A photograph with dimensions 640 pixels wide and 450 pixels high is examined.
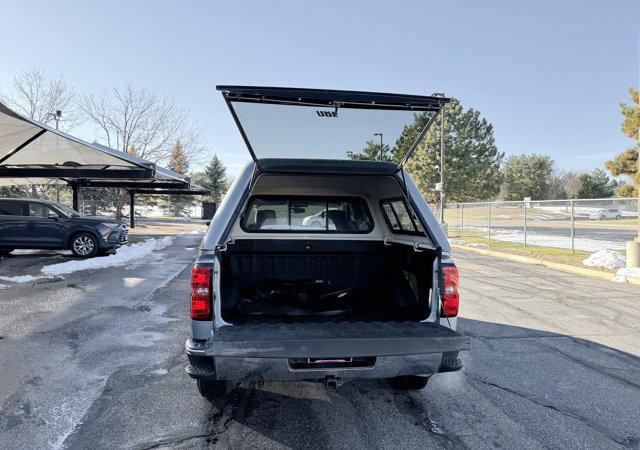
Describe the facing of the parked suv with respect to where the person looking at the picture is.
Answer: facing to the right of the viewer

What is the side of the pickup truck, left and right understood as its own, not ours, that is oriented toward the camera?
back

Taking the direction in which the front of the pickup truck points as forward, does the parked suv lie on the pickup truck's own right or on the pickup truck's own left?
on the pickup truck's own left

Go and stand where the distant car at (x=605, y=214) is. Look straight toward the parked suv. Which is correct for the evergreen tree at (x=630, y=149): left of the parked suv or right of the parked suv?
left

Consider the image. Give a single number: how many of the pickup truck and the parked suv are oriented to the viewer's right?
1

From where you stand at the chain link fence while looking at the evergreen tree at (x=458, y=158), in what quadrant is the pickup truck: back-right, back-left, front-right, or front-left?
back-left

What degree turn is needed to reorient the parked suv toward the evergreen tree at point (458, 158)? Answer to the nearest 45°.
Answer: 0° — it already faces it

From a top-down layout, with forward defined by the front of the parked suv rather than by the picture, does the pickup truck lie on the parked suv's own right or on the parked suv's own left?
on the parked suv's own right

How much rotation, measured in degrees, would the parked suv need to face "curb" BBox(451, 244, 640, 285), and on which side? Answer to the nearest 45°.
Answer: approximately 45° to its right
